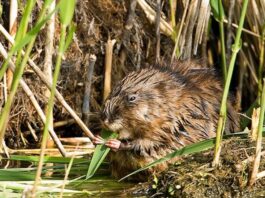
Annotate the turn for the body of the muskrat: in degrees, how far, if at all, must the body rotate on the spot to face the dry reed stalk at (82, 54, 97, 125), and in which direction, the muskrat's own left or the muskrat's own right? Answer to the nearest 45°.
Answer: approximately 45° to the muskrat's own right

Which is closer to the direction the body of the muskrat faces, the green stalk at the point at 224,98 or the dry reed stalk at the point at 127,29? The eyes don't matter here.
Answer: the dry reed stalk

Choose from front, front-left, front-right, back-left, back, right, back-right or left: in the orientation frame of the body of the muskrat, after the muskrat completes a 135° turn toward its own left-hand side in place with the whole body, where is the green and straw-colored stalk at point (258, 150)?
front

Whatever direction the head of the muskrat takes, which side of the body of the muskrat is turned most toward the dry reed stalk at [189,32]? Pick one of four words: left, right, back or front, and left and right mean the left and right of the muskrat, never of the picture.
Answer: right

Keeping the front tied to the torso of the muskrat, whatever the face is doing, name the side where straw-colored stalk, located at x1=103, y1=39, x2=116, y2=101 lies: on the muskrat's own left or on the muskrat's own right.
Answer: on the muskrat's own right

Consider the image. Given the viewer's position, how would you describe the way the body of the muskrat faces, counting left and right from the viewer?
facing to the left of the viewer

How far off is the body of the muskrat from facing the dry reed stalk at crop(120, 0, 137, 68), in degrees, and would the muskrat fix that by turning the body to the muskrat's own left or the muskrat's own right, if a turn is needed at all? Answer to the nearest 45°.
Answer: approximately 90° to the muskrat's own right

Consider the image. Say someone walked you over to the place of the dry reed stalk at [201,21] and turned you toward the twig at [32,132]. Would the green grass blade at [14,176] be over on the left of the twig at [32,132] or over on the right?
left

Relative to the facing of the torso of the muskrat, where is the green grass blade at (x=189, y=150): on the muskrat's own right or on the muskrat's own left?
on the muskrat's own left

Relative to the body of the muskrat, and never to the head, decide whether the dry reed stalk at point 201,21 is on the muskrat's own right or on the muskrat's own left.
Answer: on the muskrat's own right

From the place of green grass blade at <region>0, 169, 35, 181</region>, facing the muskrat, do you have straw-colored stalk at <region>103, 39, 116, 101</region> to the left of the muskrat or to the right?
left

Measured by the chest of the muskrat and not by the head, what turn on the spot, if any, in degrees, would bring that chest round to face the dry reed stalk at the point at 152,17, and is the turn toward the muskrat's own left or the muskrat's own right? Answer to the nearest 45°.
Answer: approximately 90° to the muskrat's own right
